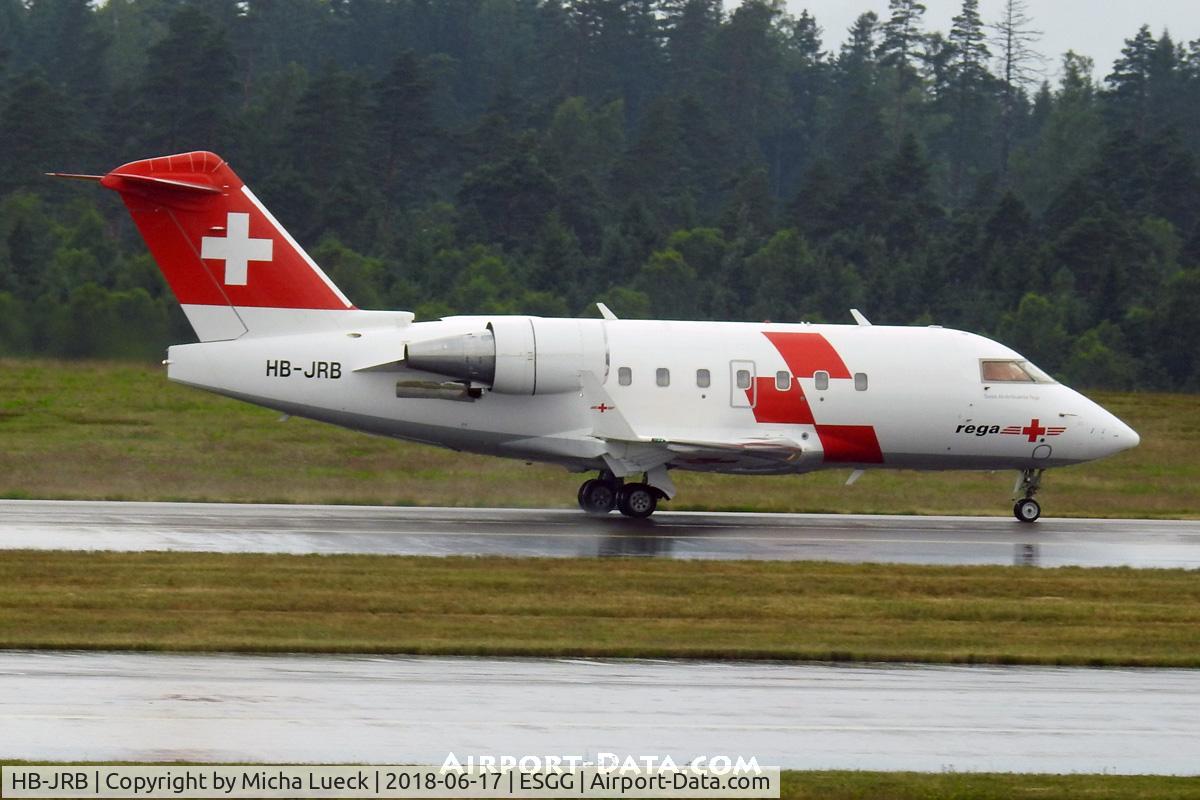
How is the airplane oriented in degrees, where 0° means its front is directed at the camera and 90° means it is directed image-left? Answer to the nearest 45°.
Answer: approximately 270°
